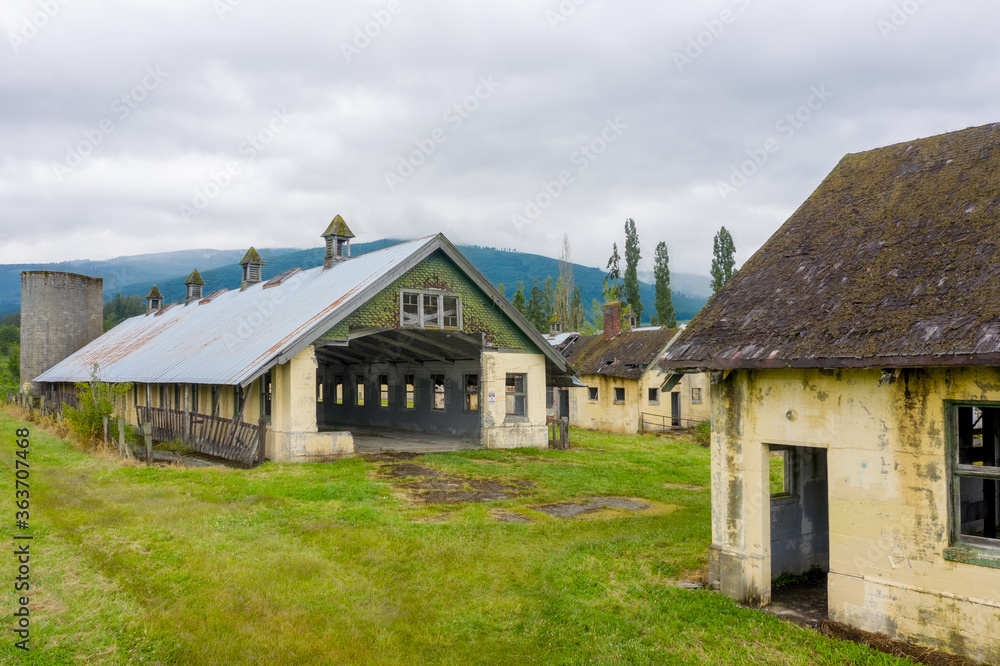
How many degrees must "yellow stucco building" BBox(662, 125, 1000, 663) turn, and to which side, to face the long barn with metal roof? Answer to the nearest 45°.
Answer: approximately 90° to its right

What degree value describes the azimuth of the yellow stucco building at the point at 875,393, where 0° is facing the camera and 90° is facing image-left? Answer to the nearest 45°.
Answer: approximately 45°

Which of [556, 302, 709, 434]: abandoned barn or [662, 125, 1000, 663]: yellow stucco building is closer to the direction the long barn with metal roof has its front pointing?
the yellow stucco building

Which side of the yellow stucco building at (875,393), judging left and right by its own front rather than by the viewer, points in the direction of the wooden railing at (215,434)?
right

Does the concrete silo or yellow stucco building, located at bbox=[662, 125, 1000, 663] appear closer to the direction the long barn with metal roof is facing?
the yellow stucco building

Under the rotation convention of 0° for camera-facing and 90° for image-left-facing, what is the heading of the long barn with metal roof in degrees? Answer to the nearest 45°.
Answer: approximately 315°

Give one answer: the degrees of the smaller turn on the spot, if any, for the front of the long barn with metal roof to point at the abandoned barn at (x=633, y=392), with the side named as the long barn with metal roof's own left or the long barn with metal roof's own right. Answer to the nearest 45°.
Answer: approximately 90° to the long barn with metal roof's own left

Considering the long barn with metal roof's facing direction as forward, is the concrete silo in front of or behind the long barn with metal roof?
behind
